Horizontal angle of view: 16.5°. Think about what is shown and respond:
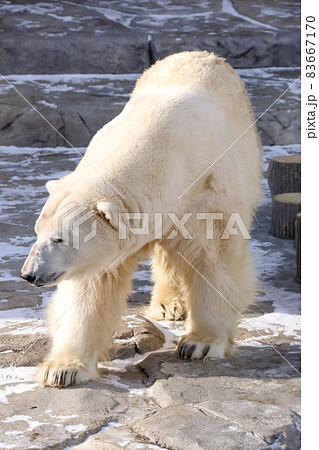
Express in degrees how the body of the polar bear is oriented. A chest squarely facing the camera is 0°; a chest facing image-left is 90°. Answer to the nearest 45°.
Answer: approximately 45°

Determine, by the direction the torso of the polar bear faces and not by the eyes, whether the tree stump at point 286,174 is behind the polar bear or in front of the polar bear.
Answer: behind

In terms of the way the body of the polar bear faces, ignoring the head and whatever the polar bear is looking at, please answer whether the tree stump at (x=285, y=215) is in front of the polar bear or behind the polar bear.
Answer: behind
